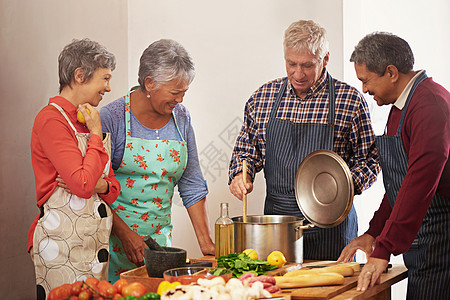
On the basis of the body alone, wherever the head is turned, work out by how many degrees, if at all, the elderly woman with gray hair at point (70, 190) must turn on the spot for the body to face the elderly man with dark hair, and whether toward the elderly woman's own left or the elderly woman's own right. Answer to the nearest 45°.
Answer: approximately 45° to the elderly woman's own left

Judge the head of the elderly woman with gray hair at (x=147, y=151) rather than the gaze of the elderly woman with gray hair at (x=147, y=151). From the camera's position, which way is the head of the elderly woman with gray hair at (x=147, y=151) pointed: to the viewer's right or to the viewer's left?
to the viewer's right

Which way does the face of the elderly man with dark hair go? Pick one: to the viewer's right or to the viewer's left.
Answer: to the viewer's left

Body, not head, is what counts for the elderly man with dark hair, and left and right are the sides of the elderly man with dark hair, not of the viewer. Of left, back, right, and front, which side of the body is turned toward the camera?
left

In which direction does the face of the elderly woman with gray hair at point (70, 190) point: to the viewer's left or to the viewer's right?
to the viewer's right

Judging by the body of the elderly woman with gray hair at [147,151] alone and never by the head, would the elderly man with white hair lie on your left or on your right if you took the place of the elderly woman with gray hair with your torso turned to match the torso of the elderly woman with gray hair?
on your left

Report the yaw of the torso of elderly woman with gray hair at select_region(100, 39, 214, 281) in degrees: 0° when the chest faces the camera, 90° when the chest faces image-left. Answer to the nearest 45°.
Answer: approximately 315°

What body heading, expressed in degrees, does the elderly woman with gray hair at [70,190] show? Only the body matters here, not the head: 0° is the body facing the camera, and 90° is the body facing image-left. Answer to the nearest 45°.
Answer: approximately 315°

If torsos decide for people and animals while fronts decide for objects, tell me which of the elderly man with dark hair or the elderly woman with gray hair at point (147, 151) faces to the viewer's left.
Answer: the elderly man with dark hair
